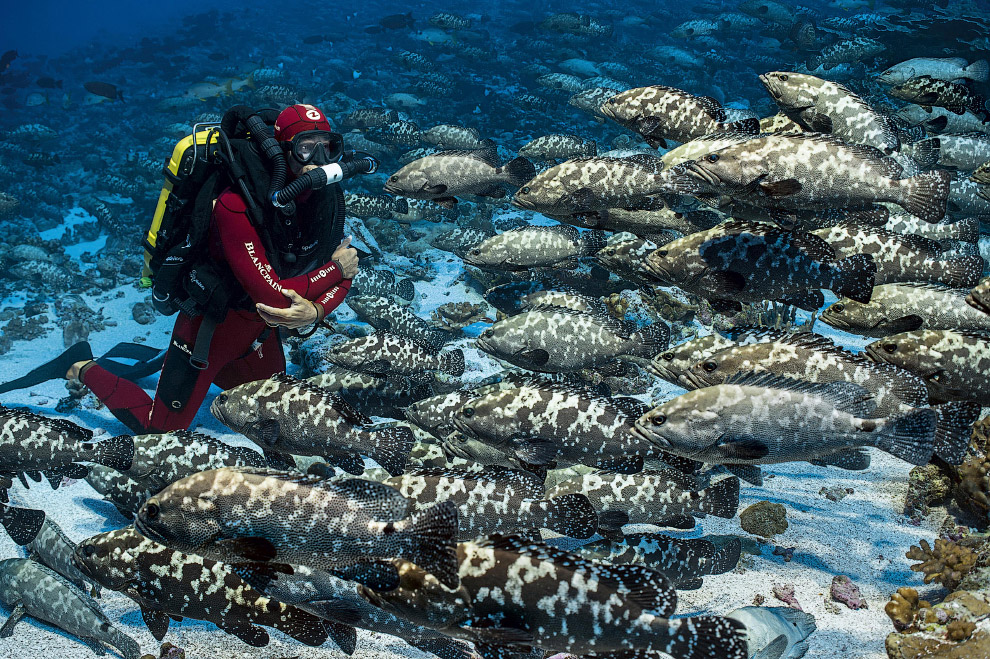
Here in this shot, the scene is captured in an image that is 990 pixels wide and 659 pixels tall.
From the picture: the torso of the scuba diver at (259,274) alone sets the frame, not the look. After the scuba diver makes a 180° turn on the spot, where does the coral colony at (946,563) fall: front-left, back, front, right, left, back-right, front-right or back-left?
back

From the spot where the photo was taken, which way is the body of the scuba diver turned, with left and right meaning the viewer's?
facing the viewer and to the right of the viewer

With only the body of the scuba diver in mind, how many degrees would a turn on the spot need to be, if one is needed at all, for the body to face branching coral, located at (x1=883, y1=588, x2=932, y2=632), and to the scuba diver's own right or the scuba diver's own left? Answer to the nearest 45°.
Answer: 0° — they already face it
